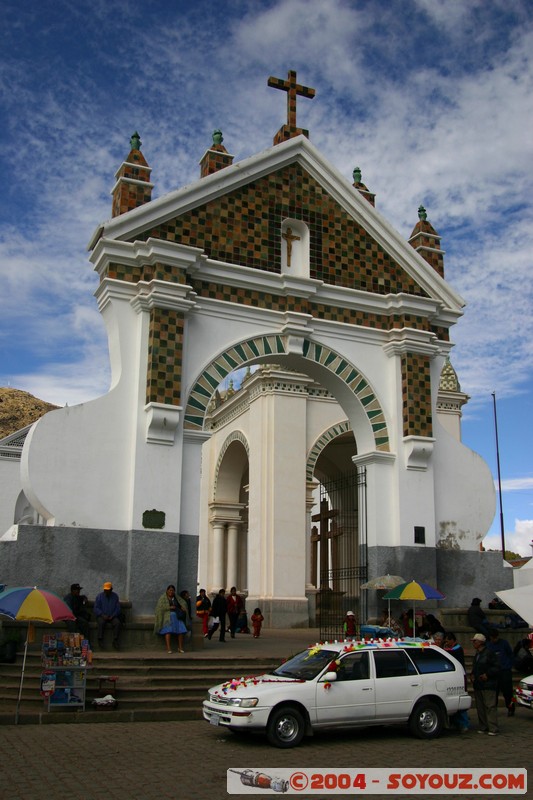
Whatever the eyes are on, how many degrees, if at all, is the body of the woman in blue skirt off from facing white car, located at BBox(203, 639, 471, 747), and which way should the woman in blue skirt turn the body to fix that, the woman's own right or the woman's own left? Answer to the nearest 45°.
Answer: approximately 45° to the woman's own left

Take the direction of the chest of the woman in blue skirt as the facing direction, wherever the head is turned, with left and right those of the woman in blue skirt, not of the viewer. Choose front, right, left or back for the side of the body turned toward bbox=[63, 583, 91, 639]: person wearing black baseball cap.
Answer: right

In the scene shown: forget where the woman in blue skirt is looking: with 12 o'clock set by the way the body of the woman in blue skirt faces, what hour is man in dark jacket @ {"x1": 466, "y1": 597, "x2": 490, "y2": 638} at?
The man in dark jacket is roughly at 9 o'clock from the woman in blue skirt.

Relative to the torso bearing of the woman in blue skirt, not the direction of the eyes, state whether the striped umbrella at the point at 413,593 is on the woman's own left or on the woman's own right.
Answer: on the woman's own left

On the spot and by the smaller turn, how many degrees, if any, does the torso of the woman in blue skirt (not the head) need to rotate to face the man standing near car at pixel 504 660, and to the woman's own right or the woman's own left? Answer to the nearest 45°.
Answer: approximately 90° to the woman's own left

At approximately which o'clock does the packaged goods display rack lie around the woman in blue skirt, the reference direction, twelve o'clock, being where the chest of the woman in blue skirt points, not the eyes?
The packaged goods display rack is roughly at 1 o'clock from the woman in blue skirt.

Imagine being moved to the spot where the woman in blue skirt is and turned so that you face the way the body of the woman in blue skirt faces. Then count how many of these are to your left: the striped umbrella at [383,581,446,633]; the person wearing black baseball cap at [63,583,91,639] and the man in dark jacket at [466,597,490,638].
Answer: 2

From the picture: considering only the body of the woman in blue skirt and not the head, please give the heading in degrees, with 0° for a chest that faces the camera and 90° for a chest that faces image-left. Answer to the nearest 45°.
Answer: approximately 0°

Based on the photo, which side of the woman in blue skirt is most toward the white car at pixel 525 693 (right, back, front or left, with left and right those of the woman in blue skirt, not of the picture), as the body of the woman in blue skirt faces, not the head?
left
